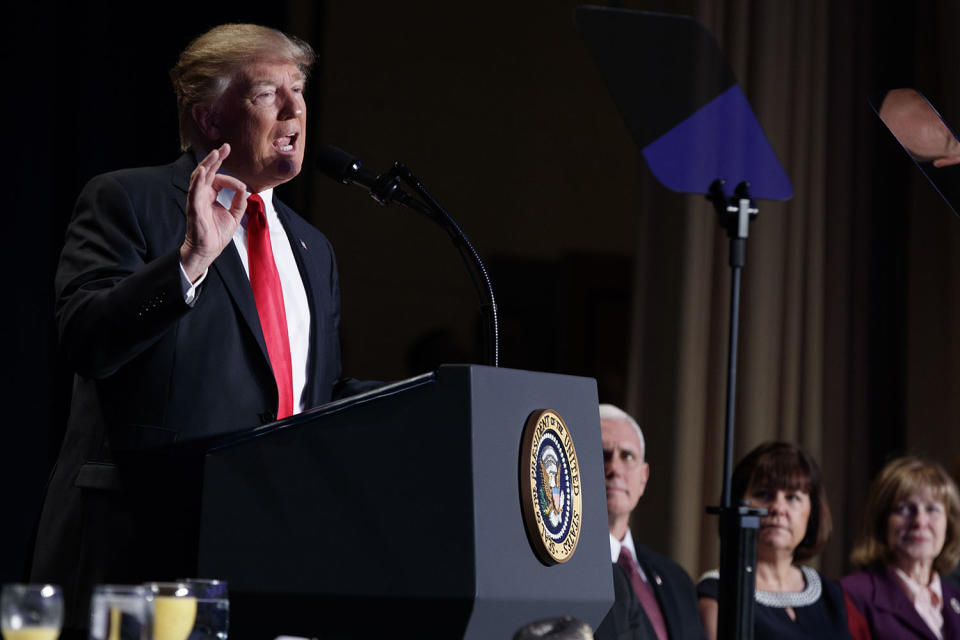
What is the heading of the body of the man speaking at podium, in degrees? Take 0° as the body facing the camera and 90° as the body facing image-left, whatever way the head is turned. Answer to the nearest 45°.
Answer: approximately 315°

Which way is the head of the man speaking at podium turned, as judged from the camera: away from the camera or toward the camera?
toward the camera

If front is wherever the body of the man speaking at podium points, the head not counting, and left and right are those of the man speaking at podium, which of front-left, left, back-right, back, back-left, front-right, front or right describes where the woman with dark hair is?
left

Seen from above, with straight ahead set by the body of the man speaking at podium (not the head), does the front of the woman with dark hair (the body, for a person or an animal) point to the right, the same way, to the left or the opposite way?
to the right

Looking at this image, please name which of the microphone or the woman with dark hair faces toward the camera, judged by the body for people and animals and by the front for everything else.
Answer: the woman with dark hair

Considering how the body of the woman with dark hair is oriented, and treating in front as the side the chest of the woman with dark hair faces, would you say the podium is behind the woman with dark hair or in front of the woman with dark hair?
in front

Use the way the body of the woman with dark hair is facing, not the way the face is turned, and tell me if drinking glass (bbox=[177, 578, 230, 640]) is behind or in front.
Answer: in front

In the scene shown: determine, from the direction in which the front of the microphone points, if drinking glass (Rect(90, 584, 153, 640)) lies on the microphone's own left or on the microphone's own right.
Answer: on the microphone's own left

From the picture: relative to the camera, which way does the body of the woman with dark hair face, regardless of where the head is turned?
toward the camera

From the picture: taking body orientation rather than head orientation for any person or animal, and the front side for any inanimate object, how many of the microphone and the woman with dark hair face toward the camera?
1

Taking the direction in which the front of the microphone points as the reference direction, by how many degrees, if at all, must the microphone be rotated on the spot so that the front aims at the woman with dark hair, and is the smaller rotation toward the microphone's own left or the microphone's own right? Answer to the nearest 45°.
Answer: approximately 135° to the microphone's own right

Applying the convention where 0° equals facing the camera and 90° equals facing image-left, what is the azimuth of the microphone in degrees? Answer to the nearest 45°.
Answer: approximately 90°
